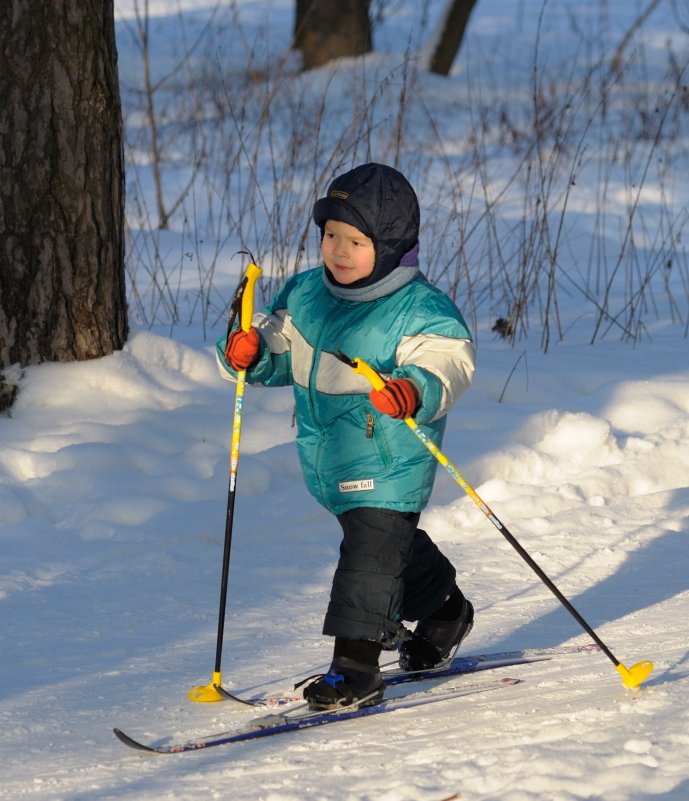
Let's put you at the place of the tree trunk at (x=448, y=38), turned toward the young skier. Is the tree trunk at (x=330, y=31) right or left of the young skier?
right

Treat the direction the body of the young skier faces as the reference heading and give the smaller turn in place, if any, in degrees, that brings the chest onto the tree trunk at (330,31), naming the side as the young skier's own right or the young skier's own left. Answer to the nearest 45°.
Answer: approximately 135° to the young skier's own right

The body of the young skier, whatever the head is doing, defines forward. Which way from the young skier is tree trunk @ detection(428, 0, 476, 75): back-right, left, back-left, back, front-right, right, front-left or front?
back-right

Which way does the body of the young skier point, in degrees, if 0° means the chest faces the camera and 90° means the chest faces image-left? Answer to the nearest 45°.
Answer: approximately 45°

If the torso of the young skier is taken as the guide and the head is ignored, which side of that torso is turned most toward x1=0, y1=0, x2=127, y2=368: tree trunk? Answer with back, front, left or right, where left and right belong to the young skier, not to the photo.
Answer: right
